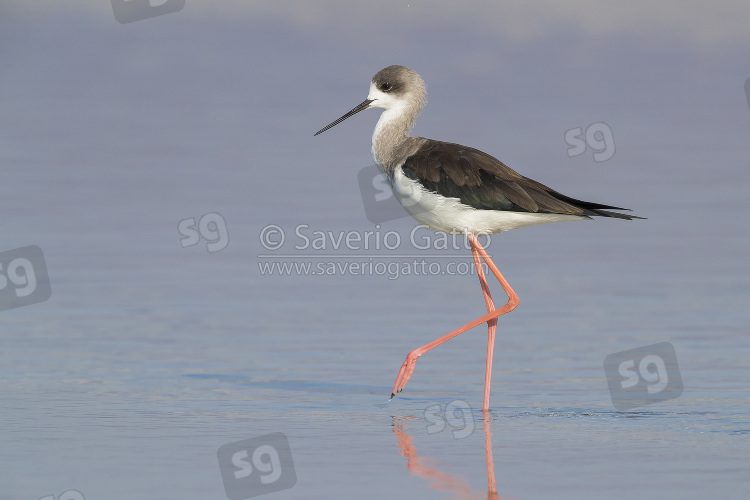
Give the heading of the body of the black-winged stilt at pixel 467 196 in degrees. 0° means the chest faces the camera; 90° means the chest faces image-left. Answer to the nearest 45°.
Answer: approximately 90°
